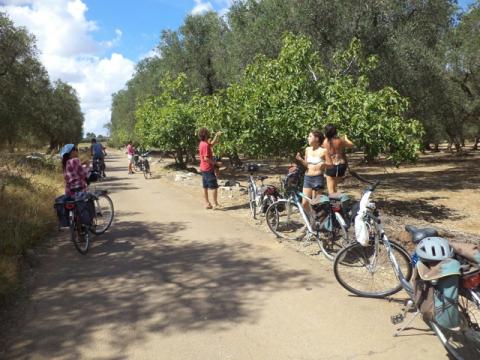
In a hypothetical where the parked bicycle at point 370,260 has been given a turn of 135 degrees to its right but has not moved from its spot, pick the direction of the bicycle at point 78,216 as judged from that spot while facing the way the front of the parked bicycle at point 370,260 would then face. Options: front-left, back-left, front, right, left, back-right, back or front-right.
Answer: back

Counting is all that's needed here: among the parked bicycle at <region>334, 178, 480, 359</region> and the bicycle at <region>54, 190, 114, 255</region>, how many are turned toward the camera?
0

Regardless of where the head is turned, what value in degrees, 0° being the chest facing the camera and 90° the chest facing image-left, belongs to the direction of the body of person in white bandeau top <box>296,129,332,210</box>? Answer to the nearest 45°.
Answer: approximately 45°

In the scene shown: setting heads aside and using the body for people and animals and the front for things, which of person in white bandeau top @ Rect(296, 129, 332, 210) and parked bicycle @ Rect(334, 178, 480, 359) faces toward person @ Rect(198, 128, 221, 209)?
the parked bicycle

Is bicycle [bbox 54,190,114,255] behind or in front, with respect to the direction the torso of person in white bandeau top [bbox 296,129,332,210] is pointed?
in front

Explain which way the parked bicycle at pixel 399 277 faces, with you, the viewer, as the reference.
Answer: facing away from the viewer and to the left of the viewer

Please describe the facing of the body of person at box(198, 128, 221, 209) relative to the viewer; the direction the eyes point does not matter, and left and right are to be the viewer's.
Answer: facing away from the viewer and to the right of the viewer

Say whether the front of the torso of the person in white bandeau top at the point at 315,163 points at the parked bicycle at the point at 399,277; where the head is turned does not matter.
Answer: no

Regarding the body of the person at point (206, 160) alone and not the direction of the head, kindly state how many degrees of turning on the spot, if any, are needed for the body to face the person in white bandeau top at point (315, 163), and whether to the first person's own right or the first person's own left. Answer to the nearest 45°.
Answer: approximately 90° to the first person's own right

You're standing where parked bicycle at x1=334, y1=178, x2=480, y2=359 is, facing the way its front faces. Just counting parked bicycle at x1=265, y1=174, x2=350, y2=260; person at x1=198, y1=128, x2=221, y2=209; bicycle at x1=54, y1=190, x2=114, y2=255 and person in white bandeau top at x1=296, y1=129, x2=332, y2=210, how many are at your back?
0

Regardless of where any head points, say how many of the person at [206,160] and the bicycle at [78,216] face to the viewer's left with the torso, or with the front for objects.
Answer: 0

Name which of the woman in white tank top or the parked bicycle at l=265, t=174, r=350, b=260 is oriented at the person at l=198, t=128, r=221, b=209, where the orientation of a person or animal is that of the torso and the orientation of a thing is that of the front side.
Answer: the parked bicycle

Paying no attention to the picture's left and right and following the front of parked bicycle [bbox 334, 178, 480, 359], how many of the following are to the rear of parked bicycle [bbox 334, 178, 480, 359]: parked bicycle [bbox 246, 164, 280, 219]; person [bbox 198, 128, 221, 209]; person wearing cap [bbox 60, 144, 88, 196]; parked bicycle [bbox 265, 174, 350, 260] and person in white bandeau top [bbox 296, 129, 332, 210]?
0

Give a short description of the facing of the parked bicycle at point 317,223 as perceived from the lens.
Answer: facing away from the viewer and to the left of the viewer
